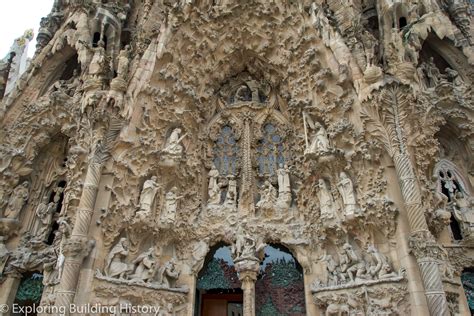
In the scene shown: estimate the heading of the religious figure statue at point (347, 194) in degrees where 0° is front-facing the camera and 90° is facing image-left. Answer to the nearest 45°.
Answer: approximately 45°

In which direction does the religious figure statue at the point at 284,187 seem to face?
toward the camera

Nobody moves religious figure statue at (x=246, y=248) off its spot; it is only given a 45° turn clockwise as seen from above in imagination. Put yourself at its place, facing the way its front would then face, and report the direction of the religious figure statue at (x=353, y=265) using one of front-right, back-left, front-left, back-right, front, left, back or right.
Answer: back-left

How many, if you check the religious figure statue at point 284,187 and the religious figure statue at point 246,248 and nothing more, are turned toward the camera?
2

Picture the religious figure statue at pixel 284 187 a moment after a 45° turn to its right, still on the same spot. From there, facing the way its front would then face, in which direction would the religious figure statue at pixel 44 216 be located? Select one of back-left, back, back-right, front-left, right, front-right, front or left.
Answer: front-right

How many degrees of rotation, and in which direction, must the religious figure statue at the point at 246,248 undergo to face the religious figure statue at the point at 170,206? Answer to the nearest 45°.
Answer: approximately 90° to its right

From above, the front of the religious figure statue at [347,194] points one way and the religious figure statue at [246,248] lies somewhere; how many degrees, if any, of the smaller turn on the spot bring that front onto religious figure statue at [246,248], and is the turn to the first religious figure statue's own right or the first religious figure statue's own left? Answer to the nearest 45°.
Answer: approximately 45° to the first religious figure statue's own right

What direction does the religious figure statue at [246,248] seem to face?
toward the camera

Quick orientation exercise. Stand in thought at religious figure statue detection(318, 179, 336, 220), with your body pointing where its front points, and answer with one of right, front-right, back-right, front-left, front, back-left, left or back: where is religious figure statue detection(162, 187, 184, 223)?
front-right

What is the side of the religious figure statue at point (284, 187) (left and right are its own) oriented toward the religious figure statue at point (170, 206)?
right

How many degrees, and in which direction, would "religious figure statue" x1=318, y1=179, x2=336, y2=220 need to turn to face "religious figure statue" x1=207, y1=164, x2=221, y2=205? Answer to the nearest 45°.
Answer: approximately 45° to its right

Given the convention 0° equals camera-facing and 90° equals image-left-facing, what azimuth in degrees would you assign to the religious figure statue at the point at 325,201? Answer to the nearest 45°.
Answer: approximately 45°
